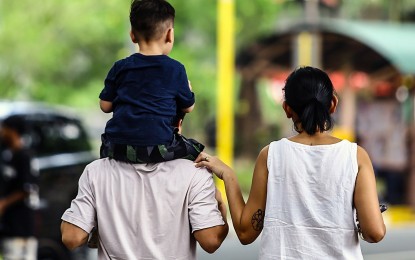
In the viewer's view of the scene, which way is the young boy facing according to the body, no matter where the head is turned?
away from the camera

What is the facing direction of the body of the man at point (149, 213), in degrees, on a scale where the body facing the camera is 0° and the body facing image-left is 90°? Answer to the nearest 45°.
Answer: approximately 180°

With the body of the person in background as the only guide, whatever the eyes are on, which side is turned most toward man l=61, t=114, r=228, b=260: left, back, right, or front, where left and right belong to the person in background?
left

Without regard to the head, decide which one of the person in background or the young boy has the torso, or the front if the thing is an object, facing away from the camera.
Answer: the young boy

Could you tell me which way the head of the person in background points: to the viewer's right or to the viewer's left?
to the viewer's left
